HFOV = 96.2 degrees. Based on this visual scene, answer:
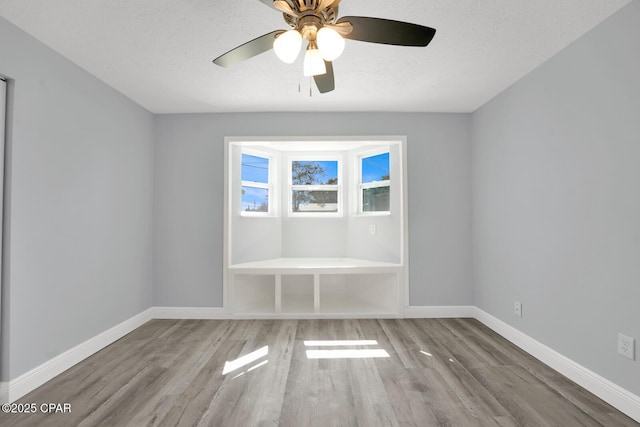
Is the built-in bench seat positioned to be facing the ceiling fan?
yes

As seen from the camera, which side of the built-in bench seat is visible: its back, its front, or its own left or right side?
front
